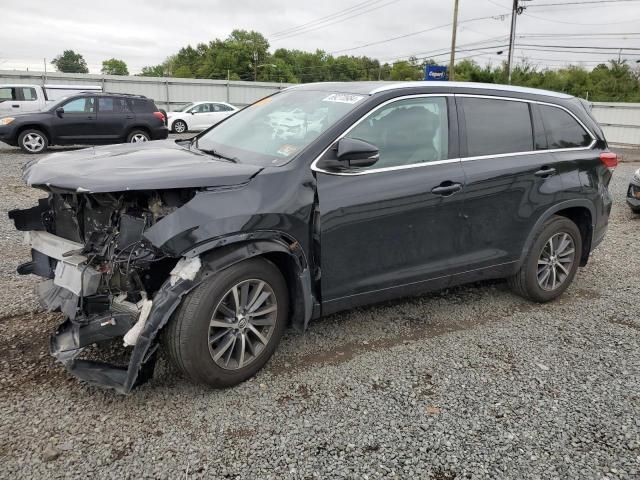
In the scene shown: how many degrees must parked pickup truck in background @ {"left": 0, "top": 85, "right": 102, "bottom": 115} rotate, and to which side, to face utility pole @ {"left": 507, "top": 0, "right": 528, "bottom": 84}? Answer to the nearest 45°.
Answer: approximately 180°

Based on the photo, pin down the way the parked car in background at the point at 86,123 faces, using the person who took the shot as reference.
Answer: facing to the left of the viewer

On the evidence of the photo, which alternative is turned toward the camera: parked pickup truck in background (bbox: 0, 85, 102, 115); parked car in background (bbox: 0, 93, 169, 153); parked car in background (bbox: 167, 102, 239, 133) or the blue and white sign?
the blue and white sign

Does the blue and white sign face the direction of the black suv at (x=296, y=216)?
yes

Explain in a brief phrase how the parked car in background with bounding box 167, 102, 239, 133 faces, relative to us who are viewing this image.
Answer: facing to the left of the viewer

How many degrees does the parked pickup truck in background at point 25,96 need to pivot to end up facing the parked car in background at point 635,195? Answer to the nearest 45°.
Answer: approximately 135° to its left

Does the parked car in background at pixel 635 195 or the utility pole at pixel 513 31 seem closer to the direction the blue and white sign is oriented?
the parked car in background

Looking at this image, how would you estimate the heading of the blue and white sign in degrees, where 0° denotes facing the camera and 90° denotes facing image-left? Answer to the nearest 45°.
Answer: approximately 0°

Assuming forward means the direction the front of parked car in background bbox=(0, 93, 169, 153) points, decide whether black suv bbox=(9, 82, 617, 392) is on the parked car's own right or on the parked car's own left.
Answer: on the parked car's own left

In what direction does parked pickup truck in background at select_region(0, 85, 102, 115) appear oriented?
to the viewer's left

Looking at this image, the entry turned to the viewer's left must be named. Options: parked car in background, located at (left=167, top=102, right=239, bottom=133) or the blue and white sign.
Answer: the parked car in background

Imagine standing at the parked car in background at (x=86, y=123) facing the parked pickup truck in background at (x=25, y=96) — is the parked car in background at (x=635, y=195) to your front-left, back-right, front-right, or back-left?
back-right
